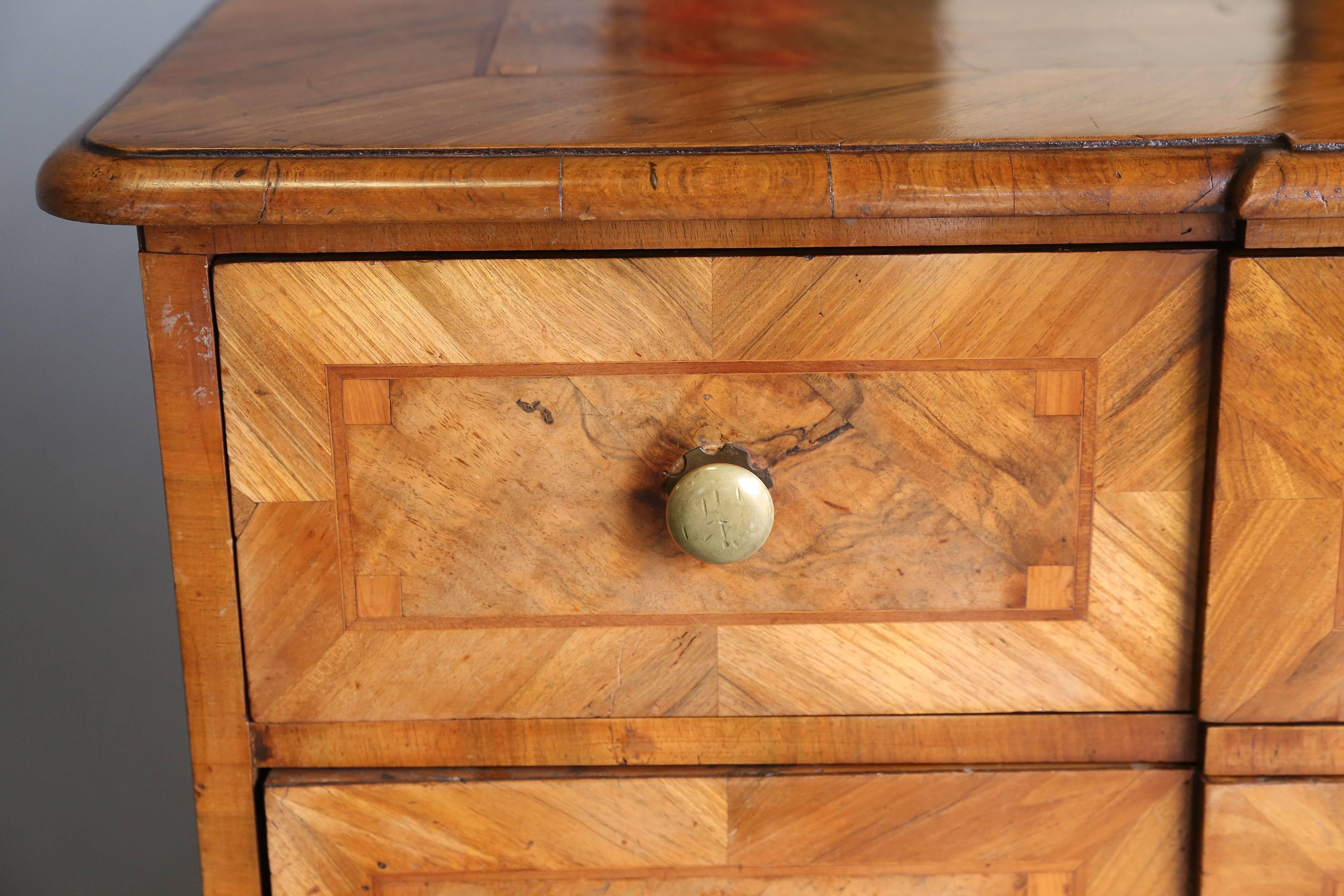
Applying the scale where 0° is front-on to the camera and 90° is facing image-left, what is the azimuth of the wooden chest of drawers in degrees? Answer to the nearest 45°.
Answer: approximately 0°
